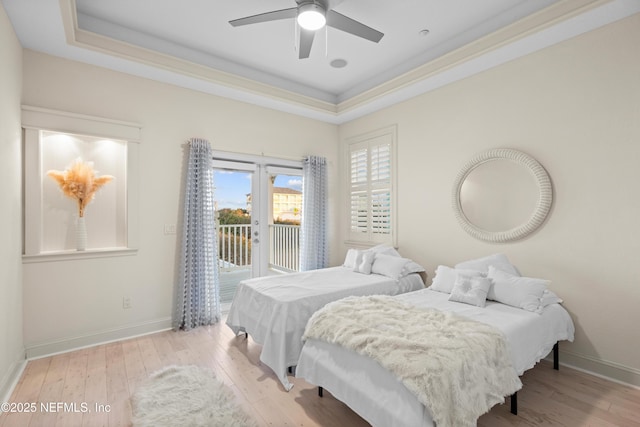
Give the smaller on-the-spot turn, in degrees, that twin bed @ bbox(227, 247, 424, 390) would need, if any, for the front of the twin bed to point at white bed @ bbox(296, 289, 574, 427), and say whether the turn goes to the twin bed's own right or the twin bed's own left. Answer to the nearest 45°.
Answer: approximately 90° to the twin bed's own left

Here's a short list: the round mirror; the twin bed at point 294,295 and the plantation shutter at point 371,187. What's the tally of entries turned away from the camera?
0

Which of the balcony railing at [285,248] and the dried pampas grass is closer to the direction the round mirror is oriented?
the dried pampas grass

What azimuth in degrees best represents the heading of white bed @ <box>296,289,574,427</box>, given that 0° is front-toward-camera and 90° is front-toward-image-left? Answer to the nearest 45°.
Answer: approximately 45°

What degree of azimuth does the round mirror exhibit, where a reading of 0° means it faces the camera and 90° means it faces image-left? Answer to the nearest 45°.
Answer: approximately 45°
